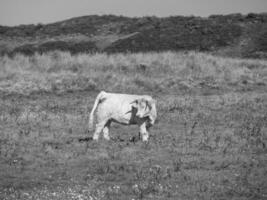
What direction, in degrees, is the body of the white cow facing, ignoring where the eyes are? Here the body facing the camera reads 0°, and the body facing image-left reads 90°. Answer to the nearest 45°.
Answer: approximately 270°
